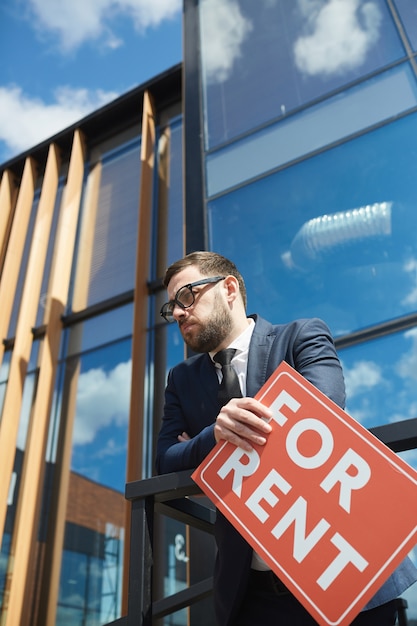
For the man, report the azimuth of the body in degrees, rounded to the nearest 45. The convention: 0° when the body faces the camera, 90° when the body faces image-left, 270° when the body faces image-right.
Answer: approximately 45°
